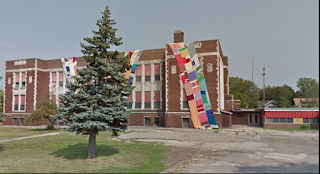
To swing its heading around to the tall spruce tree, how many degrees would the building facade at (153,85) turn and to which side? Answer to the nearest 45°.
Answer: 0° — it already faces it

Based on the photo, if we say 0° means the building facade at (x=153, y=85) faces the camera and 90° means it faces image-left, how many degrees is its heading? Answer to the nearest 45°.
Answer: approximately 0°

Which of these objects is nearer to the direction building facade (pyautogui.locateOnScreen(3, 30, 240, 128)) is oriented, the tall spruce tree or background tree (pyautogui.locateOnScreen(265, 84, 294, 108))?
the tall spruce tree

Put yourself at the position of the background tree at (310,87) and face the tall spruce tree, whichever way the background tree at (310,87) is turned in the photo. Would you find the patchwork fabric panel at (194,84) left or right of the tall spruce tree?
right
